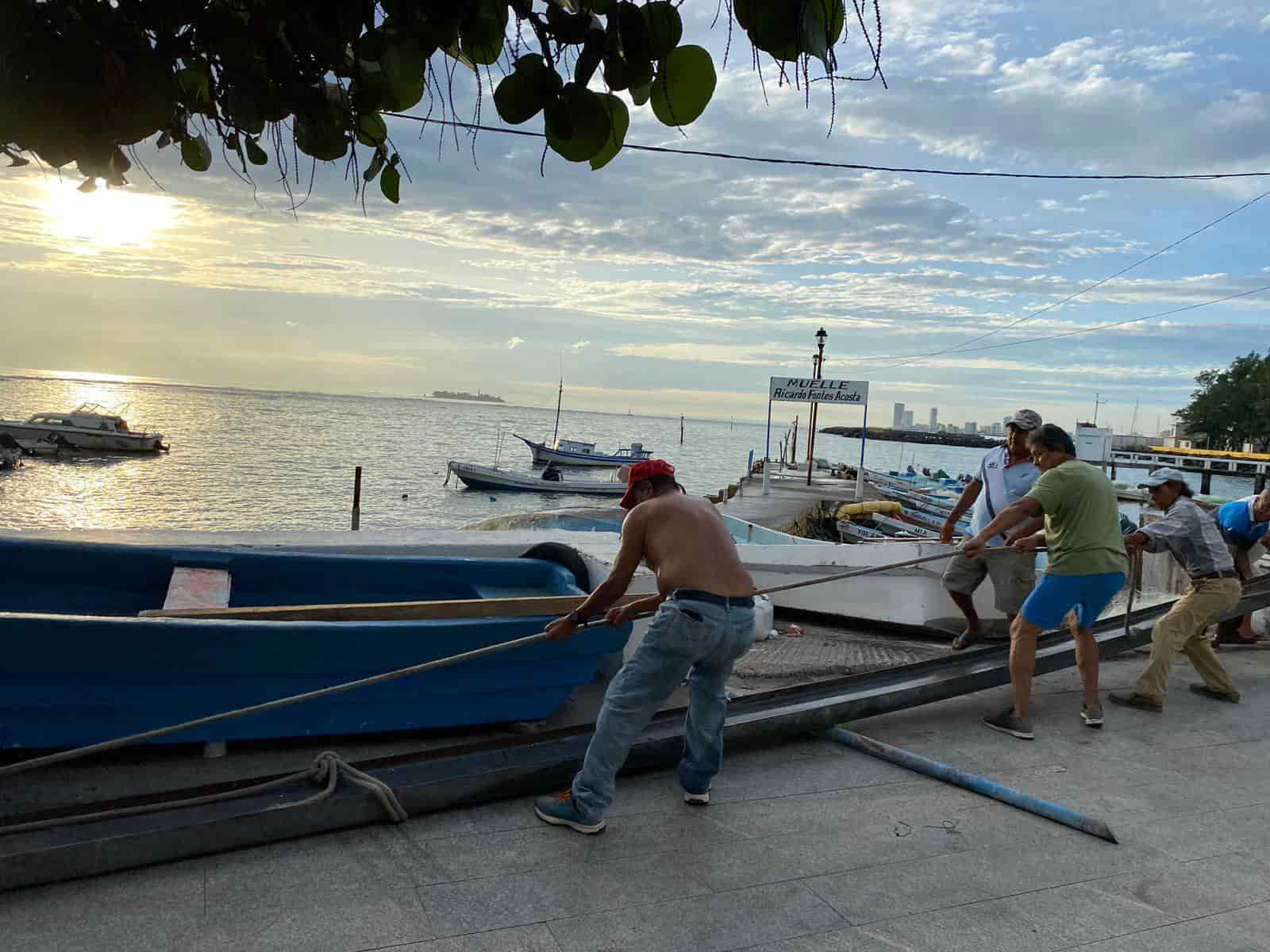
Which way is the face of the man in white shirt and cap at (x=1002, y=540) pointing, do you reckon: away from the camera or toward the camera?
toward the camera

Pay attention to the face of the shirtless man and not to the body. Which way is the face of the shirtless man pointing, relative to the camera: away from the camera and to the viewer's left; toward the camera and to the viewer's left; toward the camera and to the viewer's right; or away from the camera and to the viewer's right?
away from the camera and to the viewer's left

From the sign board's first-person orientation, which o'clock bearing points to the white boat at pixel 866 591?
The white boat is roughly at 12 o'clock from the sign board.

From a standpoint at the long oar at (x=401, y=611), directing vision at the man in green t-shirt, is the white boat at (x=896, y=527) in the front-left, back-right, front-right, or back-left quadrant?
front-left

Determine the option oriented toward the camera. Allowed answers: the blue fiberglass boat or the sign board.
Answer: the sign board

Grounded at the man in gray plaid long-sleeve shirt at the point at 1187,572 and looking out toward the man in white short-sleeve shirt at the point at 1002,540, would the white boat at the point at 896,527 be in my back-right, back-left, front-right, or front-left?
front-right

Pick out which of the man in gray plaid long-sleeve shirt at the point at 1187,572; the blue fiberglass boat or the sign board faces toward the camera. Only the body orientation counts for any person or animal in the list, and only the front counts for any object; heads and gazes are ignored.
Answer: the sign board

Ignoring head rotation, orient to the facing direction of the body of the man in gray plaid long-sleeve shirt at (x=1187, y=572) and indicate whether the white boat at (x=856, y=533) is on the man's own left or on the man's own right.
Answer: on the man's own right

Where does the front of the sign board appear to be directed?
toward the camera

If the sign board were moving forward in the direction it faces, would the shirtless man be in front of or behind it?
in front

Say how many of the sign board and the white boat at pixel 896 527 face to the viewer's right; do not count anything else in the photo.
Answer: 0

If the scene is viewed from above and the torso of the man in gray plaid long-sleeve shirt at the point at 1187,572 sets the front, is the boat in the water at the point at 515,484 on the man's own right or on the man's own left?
on the man's own right

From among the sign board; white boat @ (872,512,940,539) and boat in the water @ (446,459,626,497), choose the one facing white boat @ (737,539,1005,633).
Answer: the sign board

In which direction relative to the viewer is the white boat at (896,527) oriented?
to the viewer's left

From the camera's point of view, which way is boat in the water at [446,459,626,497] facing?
to the viewer's left

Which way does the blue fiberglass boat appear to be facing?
to the viewer's right

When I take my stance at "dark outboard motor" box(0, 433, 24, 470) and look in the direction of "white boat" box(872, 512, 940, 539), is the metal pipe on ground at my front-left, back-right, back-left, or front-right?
front-right

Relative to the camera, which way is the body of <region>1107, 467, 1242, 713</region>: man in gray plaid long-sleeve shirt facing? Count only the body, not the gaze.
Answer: to the viewer's left
